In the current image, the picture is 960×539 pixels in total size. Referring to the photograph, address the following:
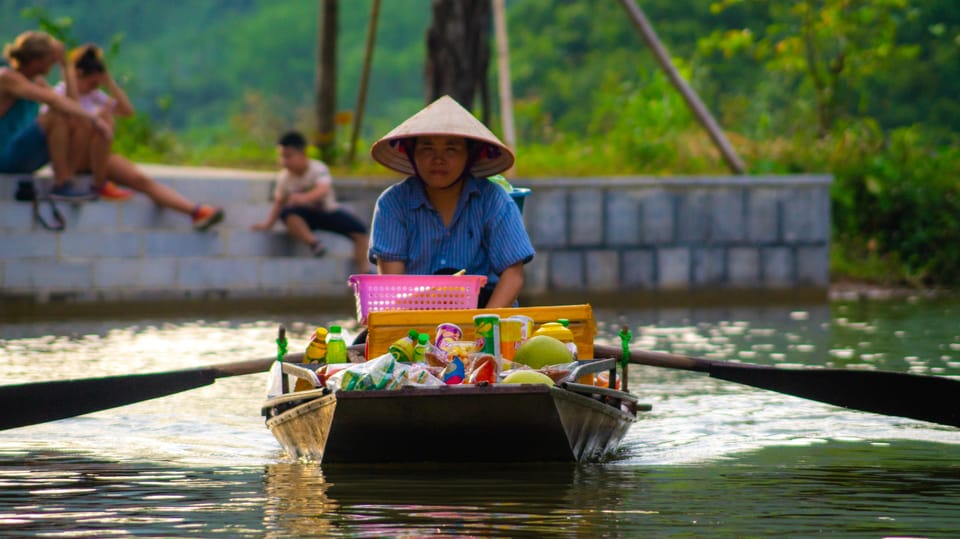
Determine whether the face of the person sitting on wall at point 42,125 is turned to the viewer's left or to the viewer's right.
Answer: to the viewer's right

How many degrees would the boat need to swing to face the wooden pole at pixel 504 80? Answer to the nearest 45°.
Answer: approximately 180°

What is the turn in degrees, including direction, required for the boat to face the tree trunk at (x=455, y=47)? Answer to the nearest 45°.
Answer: approximately 180°

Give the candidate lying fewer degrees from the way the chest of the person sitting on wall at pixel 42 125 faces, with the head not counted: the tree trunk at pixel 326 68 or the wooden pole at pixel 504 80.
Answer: the wooden pole

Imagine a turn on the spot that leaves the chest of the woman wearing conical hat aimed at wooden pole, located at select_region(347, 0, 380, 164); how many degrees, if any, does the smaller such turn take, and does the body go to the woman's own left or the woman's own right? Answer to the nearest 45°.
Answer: approximately 180°

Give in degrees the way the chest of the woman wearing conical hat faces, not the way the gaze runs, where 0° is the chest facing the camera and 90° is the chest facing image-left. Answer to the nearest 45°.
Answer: approximately 0°

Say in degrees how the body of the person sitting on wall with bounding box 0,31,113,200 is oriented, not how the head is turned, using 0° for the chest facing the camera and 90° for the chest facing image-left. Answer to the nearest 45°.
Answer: approximately 270°

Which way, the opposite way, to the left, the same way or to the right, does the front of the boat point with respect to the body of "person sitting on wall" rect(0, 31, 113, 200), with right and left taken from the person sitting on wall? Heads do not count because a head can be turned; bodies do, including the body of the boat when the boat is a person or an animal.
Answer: to the right

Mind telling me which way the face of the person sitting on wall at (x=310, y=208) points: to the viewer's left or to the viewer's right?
to the viewer's left

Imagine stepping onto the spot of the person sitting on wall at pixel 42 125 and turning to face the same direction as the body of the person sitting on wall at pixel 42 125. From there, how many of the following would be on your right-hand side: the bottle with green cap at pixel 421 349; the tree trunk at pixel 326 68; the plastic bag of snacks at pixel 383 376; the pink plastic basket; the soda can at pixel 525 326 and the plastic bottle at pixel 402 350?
5
